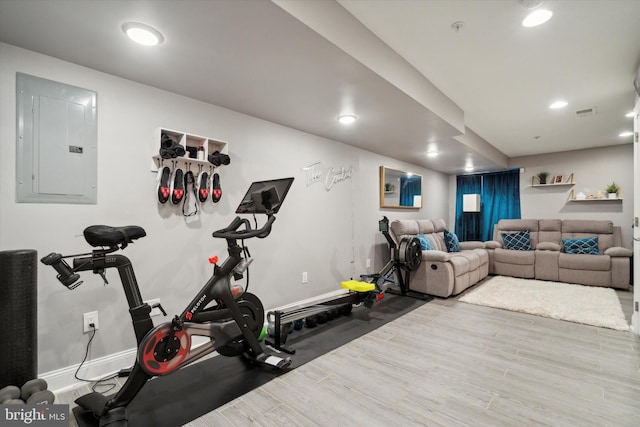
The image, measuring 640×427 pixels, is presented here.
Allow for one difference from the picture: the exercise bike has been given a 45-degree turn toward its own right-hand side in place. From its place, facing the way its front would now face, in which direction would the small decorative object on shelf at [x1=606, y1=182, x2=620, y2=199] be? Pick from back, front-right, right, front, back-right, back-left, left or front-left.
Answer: front

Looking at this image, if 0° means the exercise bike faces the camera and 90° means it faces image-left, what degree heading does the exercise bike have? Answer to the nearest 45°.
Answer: approximately 225°

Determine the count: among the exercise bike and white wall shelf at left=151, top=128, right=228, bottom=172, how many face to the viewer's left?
0

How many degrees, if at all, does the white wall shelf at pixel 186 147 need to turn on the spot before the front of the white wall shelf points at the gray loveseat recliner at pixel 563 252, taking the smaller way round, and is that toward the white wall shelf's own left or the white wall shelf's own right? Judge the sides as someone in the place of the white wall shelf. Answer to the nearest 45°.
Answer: approximately 45° to the white wall shelf's own left

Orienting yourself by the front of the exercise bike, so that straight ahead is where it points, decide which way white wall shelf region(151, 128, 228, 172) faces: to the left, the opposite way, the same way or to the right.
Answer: to the right

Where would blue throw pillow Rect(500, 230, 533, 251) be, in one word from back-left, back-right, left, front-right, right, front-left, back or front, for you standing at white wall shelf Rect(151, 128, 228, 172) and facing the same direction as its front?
front-left

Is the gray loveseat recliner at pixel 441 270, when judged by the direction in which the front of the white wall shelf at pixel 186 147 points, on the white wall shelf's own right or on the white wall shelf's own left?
on the white wall shelf's own left

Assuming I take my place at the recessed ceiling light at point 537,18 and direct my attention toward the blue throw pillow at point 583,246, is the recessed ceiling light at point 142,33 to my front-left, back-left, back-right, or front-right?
back-left

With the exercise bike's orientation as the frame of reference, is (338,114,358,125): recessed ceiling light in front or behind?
in front

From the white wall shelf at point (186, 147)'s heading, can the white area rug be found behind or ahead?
ahead
